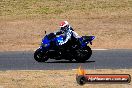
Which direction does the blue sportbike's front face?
to the viewer's left
